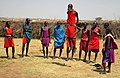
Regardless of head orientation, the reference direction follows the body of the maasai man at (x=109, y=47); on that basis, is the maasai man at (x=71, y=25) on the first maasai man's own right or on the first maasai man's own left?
on the first maasai man's own right

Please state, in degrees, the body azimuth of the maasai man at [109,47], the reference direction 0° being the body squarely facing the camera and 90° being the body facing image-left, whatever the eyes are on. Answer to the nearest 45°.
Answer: approximately 45°
